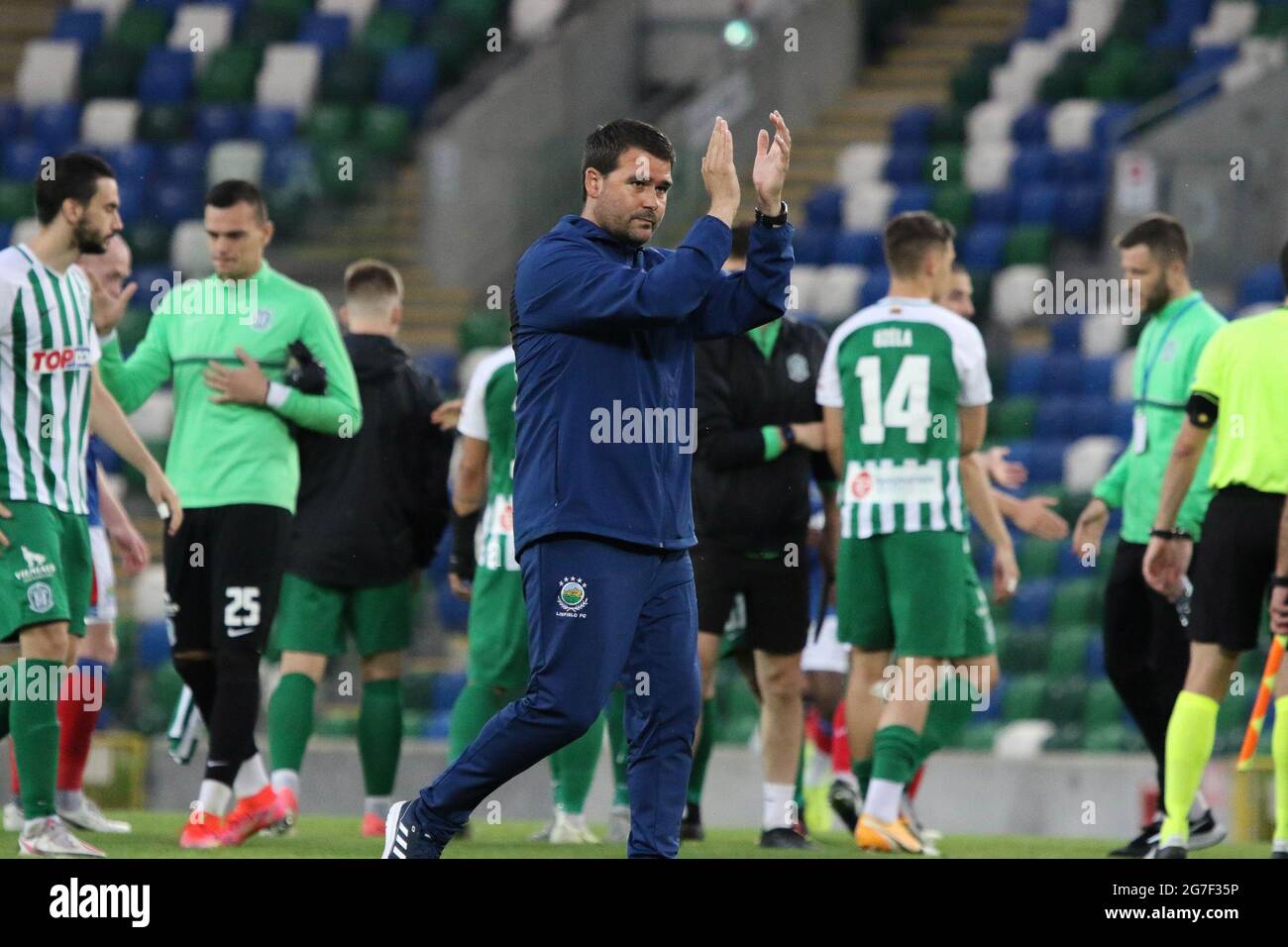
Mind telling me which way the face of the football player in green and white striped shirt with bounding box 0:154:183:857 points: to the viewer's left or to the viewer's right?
to the viewer's right

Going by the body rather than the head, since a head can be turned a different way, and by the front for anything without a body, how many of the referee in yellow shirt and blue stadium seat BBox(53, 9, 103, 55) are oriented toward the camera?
1

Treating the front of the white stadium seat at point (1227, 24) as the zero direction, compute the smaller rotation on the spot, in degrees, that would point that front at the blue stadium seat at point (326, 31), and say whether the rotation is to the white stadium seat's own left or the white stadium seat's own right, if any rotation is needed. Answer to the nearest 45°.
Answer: approximately 45° to the white stadium seat's own right

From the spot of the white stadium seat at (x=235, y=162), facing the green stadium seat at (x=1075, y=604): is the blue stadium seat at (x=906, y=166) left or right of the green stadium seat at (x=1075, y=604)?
left

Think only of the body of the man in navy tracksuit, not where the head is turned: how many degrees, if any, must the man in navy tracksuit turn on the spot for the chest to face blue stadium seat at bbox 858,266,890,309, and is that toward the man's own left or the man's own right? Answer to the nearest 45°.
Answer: approximately 135° to the man's own left

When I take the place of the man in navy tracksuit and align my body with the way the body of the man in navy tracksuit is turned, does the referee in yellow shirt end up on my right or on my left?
on my left

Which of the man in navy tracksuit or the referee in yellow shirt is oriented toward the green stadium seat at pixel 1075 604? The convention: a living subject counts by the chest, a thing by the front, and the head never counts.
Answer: the referee in yellow shirt

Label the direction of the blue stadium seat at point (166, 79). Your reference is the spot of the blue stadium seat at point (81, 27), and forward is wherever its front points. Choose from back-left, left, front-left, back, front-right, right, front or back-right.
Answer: front-left

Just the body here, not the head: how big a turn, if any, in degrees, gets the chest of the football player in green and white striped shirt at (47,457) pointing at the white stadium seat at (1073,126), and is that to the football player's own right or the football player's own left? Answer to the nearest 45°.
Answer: approximately 90° to the football player's own left

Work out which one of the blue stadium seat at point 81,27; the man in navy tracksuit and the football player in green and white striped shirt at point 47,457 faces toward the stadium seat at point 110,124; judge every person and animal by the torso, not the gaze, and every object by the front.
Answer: the blue stadium seat

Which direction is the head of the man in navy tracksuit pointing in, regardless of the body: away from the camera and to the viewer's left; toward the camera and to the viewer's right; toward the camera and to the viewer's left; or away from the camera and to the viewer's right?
toward the camera and to the viewer's right
